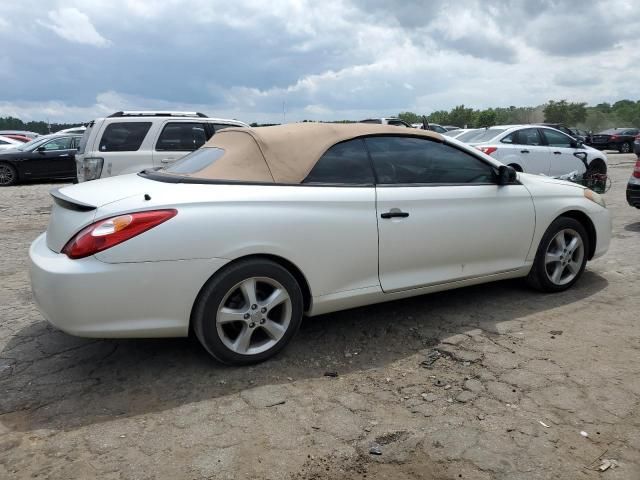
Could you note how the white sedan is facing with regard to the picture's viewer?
facing away from the viewer and to the right of the viewer

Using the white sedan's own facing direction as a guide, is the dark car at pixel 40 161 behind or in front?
behind

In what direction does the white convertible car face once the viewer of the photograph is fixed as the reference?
facing away from the viewer and to the right of the viewer

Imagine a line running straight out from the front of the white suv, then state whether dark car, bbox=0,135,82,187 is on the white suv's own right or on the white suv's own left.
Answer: on the white suv's own left

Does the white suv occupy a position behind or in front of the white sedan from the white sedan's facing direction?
behind

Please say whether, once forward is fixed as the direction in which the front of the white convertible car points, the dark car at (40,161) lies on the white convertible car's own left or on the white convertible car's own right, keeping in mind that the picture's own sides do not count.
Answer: on the white convertible car's own left

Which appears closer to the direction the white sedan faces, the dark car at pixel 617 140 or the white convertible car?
the dark car
